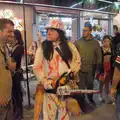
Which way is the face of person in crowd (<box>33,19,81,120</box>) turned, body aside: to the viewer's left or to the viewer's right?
to the viewer's left

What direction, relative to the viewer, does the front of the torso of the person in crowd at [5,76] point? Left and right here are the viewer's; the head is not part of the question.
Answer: facing the viewer and to the right of the viewer

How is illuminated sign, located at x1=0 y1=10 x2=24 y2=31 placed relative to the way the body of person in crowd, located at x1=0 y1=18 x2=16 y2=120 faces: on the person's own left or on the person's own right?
on the person's own left

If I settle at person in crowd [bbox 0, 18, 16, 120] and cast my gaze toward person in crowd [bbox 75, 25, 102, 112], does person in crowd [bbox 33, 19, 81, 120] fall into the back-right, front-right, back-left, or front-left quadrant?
front-right

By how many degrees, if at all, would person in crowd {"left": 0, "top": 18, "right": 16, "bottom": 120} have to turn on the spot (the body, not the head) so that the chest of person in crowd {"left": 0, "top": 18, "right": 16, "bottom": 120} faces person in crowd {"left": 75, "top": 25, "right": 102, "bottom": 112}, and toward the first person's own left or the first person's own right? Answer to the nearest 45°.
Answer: approximately 90° to the first person's own left
